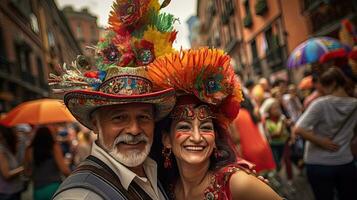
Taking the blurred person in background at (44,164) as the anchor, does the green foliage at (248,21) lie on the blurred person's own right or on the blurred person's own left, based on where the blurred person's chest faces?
on the blurred person's own right

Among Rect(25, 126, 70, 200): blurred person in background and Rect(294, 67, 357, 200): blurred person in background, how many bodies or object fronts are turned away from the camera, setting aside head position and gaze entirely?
2

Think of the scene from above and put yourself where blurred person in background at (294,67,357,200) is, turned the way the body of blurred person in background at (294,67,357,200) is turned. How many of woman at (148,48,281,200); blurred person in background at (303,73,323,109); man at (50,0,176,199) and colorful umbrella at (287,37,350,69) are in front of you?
2

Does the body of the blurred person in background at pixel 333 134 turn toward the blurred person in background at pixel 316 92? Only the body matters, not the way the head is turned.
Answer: yes

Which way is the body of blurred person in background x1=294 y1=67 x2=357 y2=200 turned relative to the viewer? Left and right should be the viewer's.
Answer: facing away from the viewer

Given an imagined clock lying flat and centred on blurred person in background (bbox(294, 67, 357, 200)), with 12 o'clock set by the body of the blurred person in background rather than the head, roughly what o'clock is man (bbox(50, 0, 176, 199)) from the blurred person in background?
The man is roughly at 7 o'clock from the blurred person in background.

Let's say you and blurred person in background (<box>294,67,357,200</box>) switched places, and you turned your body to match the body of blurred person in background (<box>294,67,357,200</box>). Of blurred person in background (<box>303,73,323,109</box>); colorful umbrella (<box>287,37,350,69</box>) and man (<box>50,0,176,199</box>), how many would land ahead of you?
2

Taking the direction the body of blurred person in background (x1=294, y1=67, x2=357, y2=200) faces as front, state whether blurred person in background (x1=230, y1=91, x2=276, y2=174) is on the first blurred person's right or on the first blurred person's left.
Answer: on the first blurred person's left

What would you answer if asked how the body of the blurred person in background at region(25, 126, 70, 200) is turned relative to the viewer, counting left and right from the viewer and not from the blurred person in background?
facing away from the viewer

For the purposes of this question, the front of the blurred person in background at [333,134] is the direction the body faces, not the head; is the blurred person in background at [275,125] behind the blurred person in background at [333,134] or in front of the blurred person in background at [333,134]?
in front

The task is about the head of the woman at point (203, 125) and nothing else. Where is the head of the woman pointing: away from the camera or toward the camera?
toward the camera

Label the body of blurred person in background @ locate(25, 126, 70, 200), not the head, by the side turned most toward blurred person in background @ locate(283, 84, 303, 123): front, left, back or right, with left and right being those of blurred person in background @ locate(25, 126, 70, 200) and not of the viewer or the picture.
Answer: right
